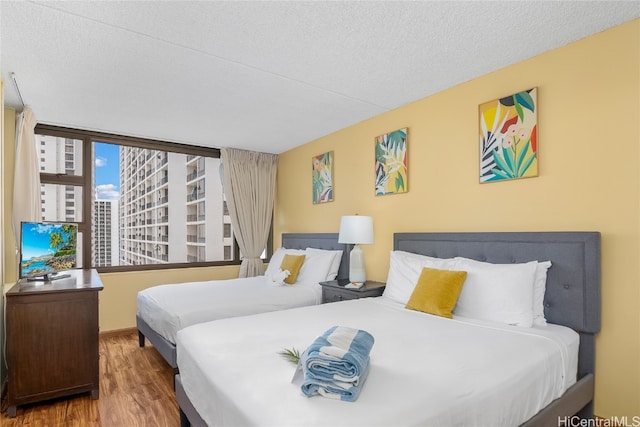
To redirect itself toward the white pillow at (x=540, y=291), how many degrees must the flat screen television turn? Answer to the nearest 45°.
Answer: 0° — it already faces it

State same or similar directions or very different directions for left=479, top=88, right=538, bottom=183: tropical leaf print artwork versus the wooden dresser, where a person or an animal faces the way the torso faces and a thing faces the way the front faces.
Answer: very different directions

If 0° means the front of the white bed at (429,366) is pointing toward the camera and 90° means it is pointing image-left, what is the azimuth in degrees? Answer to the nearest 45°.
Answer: approximately 45°

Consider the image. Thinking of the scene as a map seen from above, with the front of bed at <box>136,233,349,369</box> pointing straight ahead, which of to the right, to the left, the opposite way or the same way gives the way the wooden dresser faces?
the opposite way

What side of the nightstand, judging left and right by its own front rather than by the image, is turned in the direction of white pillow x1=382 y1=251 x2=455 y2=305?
left

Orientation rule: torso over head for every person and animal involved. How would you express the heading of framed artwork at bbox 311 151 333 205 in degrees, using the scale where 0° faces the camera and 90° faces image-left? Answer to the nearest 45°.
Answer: approximately 45°

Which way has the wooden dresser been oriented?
to the viewer's right

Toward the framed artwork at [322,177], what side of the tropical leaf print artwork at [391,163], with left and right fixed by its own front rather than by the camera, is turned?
right

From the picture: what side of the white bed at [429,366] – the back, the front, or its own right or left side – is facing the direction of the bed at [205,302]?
right

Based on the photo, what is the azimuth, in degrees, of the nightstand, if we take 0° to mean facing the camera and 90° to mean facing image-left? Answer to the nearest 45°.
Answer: approximately 45°

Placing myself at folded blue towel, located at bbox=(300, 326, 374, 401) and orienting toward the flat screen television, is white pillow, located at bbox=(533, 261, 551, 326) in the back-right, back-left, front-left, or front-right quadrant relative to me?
back-right
